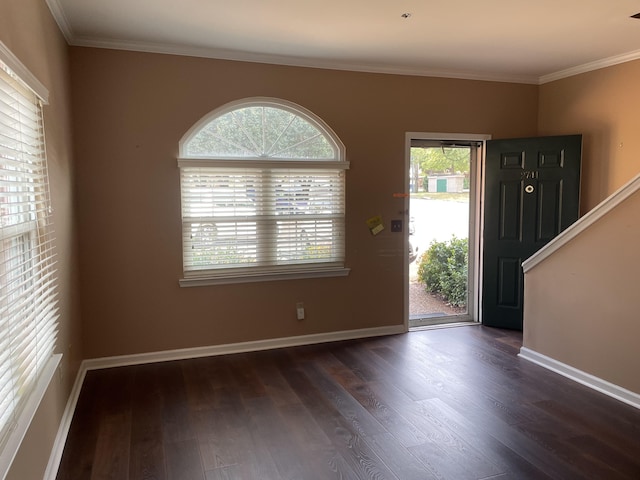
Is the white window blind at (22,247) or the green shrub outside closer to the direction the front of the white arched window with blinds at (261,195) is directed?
the white window blind

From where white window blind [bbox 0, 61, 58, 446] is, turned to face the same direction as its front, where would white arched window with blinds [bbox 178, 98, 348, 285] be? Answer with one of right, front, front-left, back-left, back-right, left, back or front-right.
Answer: front-left

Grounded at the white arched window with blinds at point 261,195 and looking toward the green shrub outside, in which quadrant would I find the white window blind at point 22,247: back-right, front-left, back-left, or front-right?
back-right

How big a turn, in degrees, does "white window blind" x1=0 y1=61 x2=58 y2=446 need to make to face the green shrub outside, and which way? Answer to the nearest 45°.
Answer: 0° — it already faces it

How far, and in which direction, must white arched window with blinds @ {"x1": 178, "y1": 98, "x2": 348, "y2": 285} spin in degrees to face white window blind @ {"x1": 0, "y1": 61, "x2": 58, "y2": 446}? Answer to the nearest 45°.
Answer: approximately 45° to its right

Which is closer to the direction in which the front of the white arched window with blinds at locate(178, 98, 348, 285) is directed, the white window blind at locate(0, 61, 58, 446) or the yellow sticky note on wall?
the white window blind

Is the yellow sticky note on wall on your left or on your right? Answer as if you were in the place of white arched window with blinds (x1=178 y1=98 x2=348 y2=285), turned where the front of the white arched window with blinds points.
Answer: on your left

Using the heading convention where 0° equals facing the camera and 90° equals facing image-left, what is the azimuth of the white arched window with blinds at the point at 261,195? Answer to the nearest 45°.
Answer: approximately 0°

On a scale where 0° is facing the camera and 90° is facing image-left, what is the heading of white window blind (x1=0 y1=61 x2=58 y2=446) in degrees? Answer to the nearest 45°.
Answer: approximately 270°

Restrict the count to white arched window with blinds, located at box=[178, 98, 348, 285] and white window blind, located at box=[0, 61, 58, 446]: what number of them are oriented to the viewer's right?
1

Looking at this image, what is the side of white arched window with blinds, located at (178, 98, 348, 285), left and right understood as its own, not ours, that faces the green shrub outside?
left
